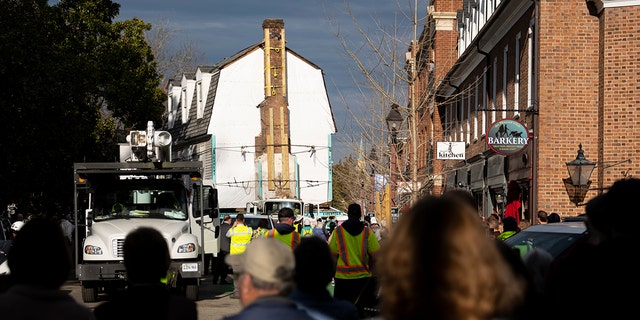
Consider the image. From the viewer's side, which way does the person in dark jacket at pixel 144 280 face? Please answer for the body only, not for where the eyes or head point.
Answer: away from the camera

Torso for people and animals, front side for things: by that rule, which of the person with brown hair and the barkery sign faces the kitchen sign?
the person with brown hair

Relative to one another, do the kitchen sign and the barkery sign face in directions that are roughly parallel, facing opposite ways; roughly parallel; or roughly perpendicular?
roughly parallel

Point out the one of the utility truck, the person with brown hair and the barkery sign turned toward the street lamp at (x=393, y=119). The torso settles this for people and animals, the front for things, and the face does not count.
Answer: the person with brown hair

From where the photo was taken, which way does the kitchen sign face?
toward the camera

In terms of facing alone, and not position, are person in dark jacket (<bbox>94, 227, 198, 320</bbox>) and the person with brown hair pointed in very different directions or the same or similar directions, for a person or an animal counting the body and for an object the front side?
same or similar directions

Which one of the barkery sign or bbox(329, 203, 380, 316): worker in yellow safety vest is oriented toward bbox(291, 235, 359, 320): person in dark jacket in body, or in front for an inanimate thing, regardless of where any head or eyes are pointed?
the barkery sign

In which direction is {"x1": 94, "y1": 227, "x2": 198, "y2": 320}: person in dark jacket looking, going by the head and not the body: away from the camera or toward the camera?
away from the camera

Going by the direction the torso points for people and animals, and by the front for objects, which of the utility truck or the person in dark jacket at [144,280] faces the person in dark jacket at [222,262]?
the person in dark jacket at [144,280]

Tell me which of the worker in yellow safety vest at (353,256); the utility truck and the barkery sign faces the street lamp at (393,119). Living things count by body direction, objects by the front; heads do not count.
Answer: the worker in yellow safety vest

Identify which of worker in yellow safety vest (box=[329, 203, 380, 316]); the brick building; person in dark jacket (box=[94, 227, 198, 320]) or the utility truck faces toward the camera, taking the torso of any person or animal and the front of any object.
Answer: the utility truck

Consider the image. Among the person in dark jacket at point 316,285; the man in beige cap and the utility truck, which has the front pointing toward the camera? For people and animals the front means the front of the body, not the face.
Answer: the utility truck

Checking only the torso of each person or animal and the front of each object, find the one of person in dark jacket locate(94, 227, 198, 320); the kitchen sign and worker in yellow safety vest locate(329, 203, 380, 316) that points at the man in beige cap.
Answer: the kitchen sign

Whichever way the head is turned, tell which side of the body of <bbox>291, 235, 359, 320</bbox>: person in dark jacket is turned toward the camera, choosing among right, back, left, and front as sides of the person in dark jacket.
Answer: back

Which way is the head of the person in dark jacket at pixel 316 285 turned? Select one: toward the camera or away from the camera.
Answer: away from the camera

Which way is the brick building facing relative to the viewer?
to the viewer's left

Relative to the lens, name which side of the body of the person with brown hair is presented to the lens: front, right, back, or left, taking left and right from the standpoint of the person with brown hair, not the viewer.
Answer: back

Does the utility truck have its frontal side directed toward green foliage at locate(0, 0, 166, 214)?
no

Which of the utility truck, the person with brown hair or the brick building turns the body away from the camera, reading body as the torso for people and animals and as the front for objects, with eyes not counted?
the person with brown hair
